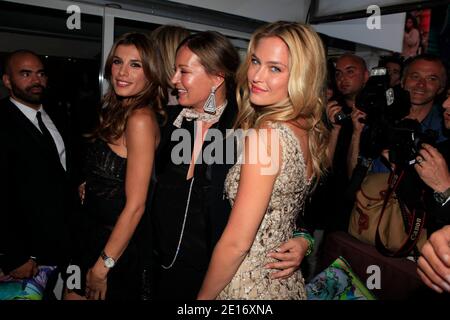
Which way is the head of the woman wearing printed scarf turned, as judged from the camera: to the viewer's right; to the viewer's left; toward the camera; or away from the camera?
to the viewer's left

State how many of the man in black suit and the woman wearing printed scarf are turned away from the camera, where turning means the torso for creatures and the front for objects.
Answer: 0

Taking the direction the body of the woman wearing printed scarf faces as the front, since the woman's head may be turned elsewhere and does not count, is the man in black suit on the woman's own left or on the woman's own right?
on the woman's own right

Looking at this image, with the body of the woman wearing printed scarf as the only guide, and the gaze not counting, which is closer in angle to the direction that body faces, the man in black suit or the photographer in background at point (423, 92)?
the man in black suit

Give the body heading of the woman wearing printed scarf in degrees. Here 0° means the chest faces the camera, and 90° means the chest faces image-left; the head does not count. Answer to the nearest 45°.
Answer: approximately 45°

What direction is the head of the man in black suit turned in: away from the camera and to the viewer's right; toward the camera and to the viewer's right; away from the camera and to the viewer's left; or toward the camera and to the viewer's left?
toward the camera and to the viewer's right

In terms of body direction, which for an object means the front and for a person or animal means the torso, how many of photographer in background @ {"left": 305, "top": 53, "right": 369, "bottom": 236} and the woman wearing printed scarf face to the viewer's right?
0
